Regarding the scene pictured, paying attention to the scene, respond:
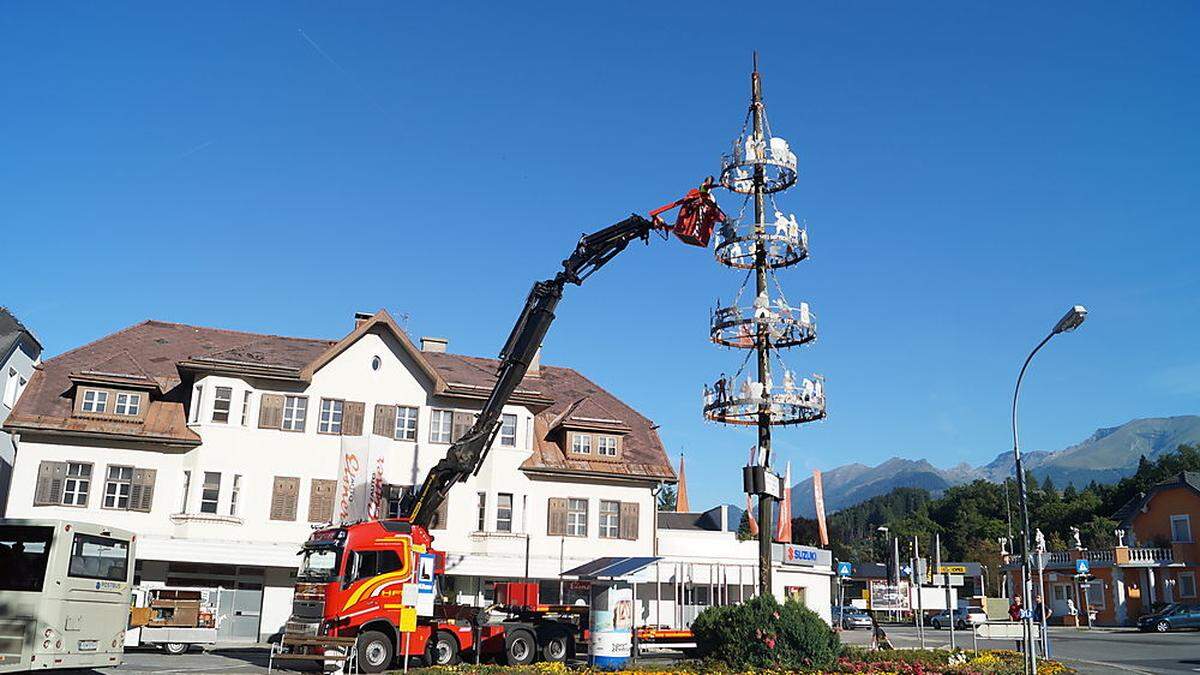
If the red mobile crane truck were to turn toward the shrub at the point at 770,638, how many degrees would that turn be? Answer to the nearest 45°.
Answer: approximately 135° to its left

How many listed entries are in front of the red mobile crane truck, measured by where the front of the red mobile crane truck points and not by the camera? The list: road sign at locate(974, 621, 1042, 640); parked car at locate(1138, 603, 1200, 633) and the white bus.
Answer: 1

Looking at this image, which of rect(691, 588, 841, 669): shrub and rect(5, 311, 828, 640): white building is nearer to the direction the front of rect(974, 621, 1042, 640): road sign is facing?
the shrub

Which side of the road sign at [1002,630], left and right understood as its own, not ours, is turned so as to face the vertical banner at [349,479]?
right

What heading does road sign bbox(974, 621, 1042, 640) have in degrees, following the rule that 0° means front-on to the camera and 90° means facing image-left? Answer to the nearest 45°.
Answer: approximately 0°

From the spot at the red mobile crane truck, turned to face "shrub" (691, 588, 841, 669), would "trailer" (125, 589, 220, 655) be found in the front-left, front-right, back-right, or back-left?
back-left

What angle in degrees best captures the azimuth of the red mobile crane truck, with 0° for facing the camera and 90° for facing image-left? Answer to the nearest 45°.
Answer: approximately 45°

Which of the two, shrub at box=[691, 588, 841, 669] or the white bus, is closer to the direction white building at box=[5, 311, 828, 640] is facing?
the white bus

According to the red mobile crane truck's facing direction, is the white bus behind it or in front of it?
in front
